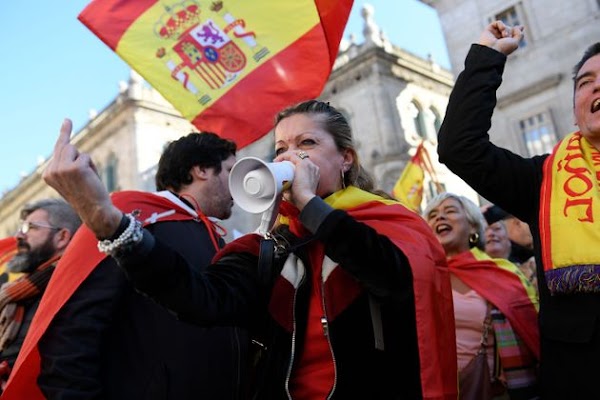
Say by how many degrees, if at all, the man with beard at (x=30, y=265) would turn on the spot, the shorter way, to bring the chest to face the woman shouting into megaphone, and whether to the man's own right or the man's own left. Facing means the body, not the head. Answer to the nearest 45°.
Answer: approximately 90° to the man's own left

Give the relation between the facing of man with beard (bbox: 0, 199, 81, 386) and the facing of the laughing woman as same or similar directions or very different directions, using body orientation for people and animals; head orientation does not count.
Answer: same or similar directions

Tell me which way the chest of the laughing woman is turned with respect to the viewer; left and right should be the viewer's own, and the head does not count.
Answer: facing the viewer and to the left of the viewer

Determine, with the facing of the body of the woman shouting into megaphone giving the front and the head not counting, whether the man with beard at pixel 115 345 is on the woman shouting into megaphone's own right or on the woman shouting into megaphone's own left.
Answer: on the woman shouting into megaphone's own right

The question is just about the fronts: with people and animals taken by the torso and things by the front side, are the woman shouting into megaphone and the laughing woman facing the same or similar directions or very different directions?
same or similar directions

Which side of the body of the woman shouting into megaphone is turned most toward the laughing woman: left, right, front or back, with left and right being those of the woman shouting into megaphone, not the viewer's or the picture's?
back

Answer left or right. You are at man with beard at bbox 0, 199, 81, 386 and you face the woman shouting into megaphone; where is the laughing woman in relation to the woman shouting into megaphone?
left

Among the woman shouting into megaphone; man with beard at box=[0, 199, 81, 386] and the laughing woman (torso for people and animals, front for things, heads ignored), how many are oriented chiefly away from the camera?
0

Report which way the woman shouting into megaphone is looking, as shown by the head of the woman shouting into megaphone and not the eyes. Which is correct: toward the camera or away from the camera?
toward the camera

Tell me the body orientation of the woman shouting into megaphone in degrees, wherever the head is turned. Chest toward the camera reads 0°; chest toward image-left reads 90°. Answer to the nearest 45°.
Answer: approximately 45°

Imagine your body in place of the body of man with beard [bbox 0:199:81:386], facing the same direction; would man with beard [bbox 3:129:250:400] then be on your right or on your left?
on your left
